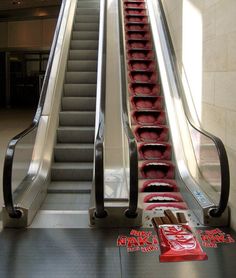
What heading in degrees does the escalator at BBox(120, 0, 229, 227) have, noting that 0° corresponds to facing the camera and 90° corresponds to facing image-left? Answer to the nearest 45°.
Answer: approximately 0°

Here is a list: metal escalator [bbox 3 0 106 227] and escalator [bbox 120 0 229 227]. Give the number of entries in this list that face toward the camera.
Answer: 2

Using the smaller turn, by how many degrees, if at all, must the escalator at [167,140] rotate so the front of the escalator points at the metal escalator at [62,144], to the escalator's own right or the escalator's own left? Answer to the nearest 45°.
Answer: approximately 90° to the escalator's own right

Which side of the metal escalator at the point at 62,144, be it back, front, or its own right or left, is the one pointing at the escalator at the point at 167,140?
left

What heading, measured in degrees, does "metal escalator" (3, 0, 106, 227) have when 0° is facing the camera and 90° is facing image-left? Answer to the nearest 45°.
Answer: approximately 0°
